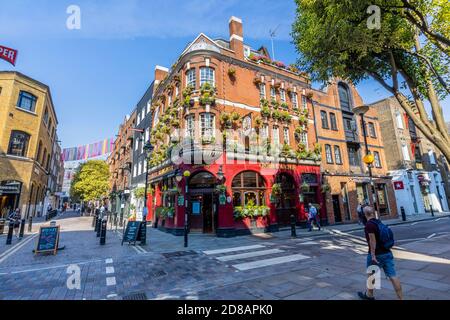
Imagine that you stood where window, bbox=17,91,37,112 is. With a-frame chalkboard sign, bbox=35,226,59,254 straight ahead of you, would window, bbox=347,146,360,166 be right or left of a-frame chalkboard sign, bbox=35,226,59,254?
left

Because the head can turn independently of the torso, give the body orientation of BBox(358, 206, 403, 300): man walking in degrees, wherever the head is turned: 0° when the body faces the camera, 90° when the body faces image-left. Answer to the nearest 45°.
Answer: approximately 135°

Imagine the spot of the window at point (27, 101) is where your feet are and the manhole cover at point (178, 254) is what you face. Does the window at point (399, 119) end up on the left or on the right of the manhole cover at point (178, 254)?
left

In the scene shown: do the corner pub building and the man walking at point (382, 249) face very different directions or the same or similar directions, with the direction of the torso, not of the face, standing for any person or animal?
very different directions

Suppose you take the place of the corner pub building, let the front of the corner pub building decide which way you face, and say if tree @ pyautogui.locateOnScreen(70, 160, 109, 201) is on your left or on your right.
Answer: on your right

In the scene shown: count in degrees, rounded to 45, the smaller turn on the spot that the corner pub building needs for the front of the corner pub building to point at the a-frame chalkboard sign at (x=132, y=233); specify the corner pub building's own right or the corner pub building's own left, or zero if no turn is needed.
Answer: approximately 45° to the corner pub building's own right

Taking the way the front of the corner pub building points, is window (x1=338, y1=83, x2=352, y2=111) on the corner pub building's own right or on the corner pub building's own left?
on the corner pub building's own left

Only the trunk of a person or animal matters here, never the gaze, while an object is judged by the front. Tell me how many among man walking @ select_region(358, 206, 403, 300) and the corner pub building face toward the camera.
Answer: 1

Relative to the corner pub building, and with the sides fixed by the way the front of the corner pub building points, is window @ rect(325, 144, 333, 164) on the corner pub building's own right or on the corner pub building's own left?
on the corner pub building's own left

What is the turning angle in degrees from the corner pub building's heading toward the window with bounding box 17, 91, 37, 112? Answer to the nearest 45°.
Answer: approximately 90° to its right

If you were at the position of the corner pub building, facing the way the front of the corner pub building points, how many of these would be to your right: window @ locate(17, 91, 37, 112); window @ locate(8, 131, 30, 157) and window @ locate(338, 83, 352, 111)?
2

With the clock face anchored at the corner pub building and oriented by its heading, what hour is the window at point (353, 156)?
The window is roughly at 8 o'clock from the corner pub building.
